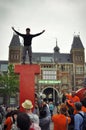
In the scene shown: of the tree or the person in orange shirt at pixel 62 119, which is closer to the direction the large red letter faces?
the person in orange shirt

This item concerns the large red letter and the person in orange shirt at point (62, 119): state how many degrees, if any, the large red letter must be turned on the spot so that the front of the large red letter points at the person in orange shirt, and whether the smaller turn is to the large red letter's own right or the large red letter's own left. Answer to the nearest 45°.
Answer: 0° — it already faces them

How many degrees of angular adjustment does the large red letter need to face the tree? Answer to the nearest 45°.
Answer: approximately 180°

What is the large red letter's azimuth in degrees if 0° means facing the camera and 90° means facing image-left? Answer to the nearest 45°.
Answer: approximately 0°
